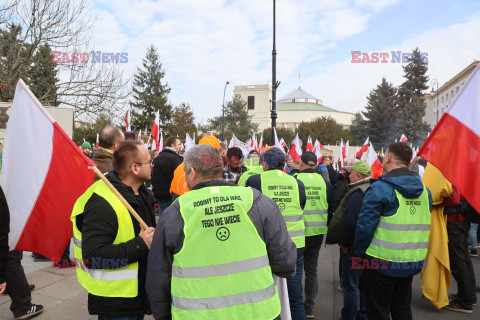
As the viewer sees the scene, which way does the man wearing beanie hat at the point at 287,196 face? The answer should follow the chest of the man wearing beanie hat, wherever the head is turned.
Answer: away from the camera

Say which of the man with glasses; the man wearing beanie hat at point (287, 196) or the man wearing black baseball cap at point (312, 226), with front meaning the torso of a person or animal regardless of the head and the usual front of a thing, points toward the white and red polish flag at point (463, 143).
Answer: the man with glasses

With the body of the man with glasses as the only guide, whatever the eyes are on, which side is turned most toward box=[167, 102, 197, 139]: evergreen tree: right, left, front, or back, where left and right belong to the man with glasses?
left

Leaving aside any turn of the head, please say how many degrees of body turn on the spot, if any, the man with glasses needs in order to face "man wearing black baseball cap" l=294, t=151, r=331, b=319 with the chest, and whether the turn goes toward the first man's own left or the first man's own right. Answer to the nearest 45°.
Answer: approximately 45° to the first man's own left

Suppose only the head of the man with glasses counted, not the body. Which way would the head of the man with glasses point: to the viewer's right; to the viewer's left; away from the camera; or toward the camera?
to the viewer's right

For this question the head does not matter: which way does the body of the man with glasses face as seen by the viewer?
to the viewer's right

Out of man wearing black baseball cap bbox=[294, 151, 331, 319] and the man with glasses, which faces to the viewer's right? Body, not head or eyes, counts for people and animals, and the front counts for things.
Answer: the man with glasses

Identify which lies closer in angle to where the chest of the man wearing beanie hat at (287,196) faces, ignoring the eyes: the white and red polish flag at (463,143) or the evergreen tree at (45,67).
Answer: the evergreen tree

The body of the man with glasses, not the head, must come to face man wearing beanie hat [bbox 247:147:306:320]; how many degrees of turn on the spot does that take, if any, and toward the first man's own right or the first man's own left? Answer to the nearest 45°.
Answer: approximately 45° to the first man's own left

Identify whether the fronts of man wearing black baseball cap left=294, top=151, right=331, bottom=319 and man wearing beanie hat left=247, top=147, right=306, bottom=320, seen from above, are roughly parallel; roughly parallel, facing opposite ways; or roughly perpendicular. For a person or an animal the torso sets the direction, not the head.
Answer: roughly parallel

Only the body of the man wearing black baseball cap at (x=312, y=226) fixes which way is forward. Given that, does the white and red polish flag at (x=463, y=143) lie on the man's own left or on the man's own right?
on the man's own right

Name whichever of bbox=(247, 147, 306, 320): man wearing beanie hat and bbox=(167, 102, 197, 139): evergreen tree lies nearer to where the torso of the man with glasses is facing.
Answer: the man wearing beanie hat

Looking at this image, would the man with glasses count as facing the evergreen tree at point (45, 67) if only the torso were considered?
no

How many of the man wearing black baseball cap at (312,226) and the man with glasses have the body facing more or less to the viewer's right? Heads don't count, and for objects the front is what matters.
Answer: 1

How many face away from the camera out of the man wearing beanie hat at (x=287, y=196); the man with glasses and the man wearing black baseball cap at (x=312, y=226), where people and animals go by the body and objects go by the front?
2

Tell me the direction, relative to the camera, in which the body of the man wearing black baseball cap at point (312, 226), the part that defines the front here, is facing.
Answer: away from the camera

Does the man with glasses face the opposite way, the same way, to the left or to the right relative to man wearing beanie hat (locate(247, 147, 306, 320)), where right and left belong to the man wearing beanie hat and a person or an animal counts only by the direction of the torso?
to the right
